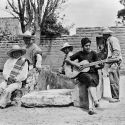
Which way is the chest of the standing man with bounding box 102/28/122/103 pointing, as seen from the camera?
to the viewer's left

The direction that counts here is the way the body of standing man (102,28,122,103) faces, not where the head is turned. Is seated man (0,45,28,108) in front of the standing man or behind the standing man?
in front

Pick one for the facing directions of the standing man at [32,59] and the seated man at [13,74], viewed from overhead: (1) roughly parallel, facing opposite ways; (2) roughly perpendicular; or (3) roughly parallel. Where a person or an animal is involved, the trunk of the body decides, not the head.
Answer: roughly parallel

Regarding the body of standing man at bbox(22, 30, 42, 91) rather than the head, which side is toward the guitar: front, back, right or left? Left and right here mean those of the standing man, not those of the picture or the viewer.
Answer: left

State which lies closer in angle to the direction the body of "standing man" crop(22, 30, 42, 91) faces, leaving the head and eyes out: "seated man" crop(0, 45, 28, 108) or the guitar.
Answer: the seated man

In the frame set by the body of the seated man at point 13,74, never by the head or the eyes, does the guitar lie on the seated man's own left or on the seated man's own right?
on the seated man's own left

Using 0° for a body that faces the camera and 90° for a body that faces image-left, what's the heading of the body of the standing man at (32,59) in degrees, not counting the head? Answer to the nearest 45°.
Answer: approximately 45°
